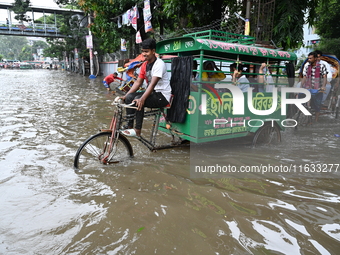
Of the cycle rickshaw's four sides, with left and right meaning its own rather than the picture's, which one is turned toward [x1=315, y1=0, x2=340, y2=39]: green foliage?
back

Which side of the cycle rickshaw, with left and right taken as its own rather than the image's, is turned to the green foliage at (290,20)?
back

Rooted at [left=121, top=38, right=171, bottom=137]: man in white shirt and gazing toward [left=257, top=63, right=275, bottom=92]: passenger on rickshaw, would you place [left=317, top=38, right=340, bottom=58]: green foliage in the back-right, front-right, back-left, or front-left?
front-left

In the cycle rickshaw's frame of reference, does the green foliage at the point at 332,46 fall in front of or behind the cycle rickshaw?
behind

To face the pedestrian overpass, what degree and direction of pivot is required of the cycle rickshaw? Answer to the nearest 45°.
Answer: approximately 90° to its right

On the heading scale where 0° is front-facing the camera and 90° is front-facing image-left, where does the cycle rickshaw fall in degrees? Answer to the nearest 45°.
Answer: approximately 45°
